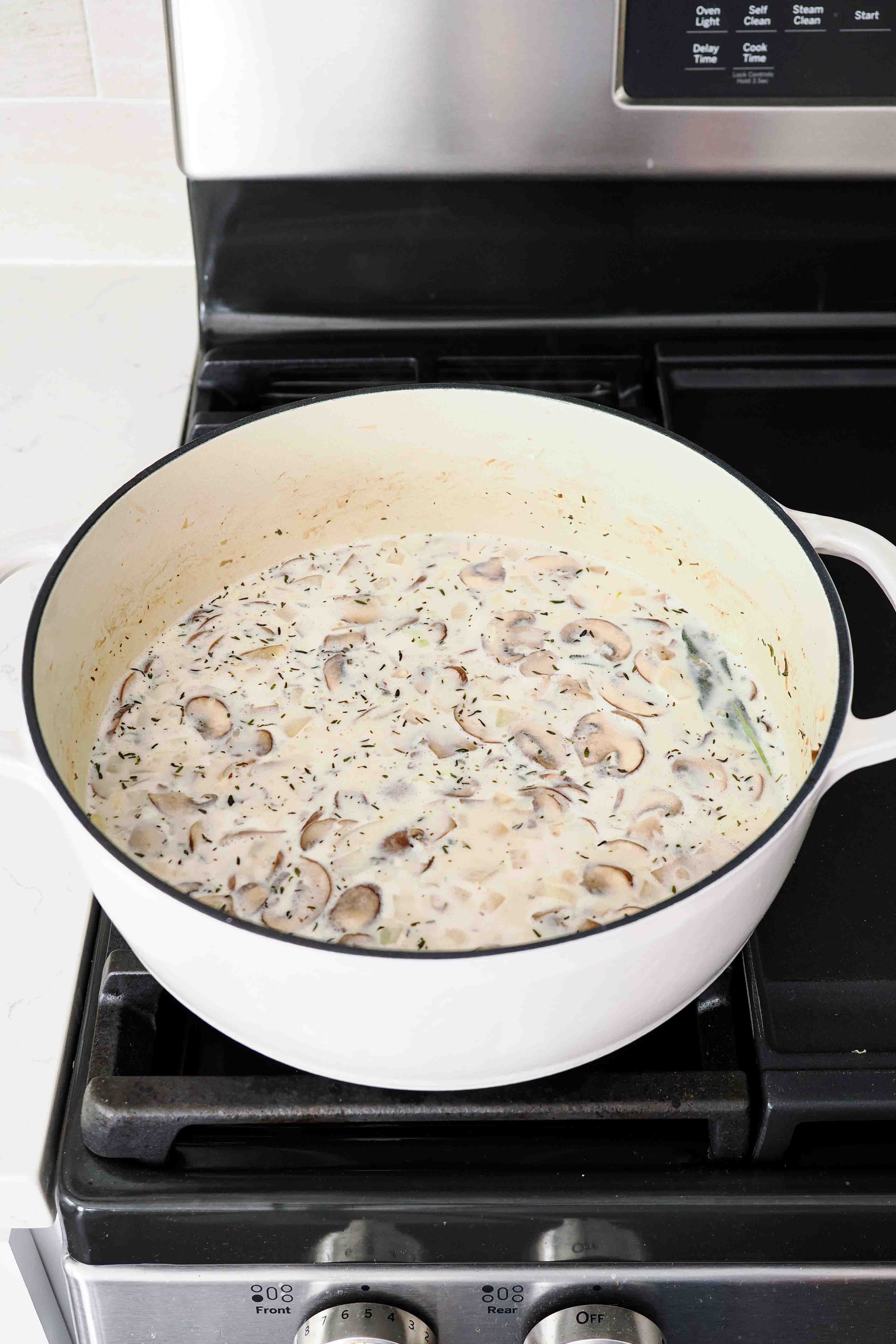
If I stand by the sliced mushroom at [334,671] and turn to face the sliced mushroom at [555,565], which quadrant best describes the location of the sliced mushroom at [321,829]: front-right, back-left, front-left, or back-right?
back-right

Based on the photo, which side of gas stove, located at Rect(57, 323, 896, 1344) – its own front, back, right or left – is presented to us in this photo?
front
